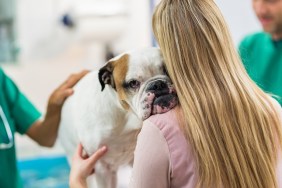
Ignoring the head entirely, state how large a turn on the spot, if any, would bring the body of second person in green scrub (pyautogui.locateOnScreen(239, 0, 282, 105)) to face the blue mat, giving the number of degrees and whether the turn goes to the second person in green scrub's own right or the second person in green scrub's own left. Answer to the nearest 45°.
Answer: approximately 45° to the second person in green scrub's own right

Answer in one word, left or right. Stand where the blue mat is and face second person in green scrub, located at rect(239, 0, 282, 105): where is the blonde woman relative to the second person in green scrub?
right

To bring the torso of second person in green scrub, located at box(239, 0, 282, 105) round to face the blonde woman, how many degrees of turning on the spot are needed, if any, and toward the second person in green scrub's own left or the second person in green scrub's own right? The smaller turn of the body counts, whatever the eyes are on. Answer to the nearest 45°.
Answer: approximately 45° to the second person in green scrub's own left

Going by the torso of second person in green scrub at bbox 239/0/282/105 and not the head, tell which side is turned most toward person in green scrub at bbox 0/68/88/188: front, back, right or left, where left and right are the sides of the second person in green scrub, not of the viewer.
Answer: front

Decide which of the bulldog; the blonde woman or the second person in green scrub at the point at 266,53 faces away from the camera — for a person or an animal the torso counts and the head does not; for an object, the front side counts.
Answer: the blonde woman

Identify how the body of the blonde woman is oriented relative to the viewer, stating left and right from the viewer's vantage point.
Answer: facing away from the viewer

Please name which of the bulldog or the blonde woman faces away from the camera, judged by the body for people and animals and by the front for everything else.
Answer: the blonde woman

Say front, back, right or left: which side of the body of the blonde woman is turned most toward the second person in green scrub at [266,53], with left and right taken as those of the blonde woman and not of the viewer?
front

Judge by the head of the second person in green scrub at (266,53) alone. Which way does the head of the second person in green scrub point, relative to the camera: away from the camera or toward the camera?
toward the camera

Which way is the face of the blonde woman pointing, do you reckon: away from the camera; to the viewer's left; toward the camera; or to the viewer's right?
away from the camera

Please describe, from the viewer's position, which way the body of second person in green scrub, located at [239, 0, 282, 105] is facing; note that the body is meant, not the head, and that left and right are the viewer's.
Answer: facing the viewer and to the left of the viewer

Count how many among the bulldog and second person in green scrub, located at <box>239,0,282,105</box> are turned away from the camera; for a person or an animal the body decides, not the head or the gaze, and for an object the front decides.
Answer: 0
